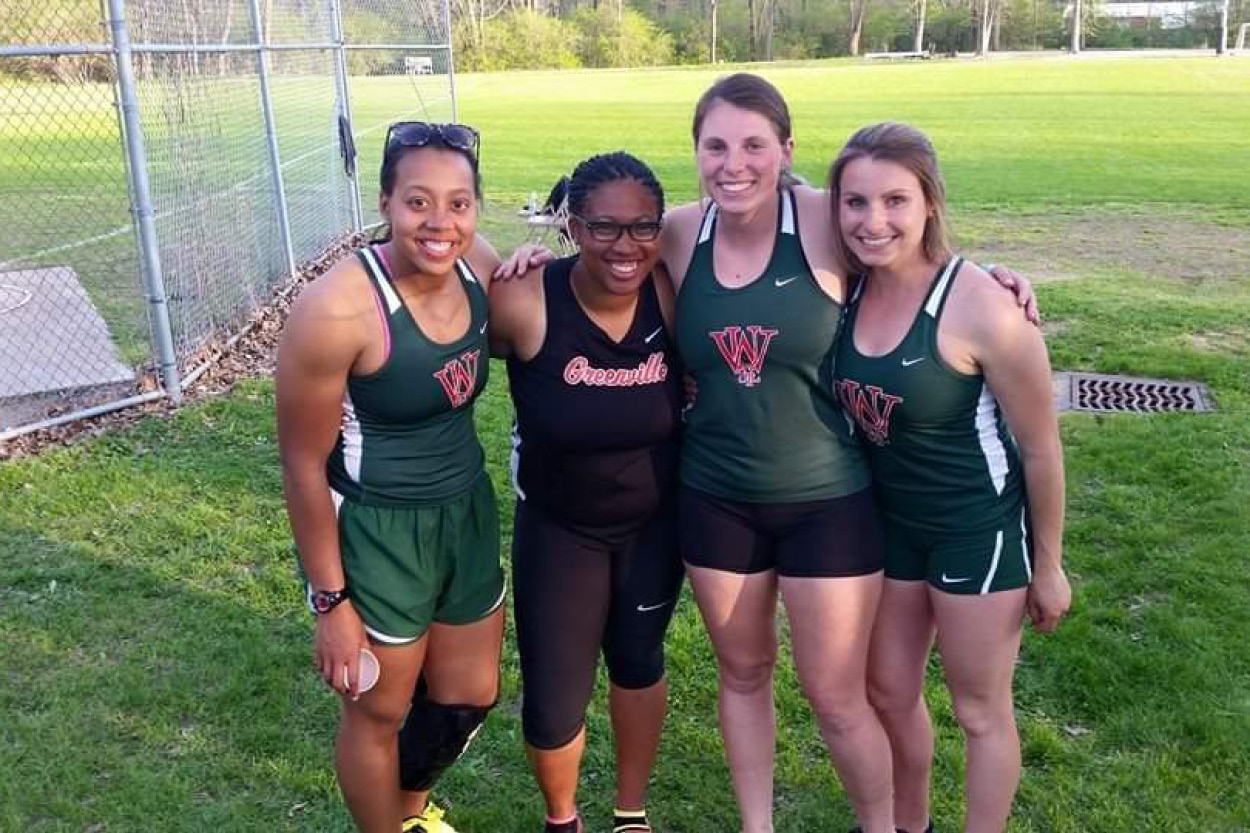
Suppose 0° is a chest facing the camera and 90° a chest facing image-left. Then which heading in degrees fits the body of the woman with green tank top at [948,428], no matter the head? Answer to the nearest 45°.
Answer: approximately 45°

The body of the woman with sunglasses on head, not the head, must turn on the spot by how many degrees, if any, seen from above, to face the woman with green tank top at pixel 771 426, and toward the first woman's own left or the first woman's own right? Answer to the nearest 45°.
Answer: approximately 45° to the first woman's own left

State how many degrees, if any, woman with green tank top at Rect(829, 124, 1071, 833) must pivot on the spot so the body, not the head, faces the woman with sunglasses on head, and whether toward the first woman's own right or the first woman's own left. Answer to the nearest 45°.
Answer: approximately 45° to the first woman's own right

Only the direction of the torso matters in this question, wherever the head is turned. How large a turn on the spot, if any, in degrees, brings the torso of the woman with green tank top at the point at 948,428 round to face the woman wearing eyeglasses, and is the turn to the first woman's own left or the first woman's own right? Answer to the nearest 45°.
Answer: approximately 45° to the first woman's own right

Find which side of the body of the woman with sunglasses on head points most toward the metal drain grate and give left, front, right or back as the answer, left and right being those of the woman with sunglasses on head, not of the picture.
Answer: left

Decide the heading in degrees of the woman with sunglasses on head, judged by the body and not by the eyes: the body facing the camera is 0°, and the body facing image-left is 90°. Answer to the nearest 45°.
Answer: approximately 315°

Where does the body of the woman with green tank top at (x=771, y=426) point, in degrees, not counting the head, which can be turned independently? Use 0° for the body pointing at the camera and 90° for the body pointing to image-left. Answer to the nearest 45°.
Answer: approximately 0°

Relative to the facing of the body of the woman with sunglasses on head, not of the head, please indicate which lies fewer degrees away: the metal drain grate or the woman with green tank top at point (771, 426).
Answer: the woman with green tank top

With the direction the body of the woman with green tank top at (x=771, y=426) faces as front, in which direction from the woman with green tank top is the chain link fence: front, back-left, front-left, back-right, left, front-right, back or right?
back-right
